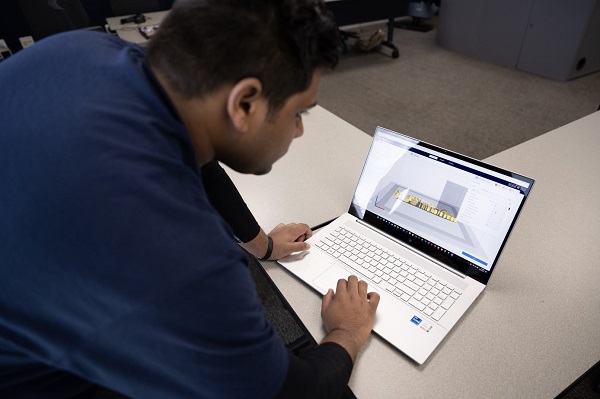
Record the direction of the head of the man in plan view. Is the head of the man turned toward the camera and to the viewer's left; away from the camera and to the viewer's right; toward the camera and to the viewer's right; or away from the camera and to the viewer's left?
away from the camera and to the viewer's right

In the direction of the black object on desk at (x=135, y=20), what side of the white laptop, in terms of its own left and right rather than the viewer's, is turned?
right

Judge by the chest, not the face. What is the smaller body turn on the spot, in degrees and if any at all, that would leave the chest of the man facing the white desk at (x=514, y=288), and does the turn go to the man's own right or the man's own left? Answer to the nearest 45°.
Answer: approximately 45° to the man's own right

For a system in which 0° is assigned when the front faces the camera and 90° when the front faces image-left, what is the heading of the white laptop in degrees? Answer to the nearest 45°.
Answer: approximately 45°

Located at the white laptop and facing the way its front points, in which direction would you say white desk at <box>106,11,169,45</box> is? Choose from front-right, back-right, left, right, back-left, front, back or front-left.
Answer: right

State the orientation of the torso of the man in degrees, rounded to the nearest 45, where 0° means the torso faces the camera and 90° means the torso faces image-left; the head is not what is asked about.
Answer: approximately 225°
